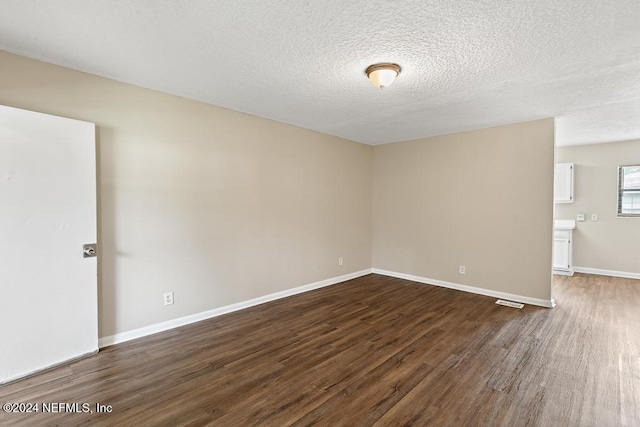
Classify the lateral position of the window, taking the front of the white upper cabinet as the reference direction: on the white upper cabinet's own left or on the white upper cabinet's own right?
on the white upper cabinet's own left
